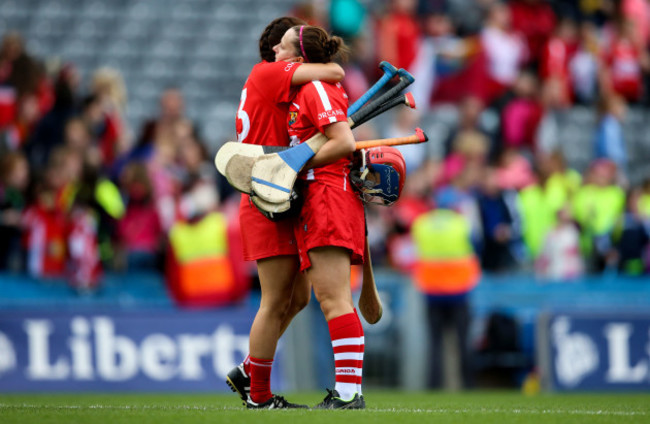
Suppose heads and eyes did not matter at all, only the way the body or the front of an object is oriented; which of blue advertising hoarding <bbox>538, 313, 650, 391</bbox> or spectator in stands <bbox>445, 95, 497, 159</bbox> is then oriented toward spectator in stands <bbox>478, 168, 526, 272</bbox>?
spectator in stands <bbox>445, 95, 497, 159</bbox>

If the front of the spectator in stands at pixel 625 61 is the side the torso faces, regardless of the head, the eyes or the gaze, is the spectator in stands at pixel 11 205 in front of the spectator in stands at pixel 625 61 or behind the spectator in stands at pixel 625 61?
in front

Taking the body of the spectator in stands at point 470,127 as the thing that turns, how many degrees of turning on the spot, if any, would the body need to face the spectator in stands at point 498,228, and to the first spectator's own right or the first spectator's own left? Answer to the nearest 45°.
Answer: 0° — they already face them

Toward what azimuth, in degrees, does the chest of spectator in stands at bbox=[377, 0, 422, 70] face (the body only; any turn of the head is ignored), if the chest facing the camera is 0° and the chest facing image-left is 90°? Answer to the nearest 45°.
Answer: approximately 0°

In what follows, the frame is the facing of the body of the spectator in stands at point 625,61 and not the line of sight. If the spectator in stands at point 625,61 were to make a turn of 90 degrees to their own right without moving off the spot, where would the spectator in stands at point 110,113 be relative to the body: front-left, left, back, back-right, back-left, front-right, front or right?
front-left

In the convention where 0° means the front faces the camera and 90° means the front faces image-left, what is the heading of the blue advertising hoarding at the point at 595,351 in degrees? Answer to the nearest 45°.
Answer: approximately 0°

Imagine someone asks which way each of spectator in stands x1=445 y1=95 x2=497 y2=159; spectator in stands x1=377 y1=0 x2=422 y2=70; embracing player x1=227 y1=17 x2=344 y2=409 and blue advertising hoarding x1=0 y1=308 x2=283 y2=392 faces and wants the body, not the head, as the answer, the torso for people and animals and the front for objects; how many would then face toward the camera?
3

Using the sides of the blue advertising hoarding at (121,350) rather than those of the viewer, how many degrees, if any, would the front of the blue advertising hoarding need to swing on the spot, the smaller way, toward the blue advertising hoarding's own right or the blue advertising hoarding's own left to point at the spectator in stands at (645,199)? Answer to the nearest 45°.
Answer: approximately 90° to the blue advertising hoarding's own left

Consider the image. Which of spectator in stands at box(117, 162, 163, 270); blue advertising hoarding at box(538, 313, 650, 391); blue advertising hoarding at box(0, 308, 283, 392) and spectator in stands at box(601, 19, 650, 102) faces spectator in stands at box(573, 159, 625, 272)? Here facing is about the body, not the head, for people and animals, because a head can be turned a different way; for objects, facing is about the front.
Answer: spectator in stands at box(601, 19, 650, 102)

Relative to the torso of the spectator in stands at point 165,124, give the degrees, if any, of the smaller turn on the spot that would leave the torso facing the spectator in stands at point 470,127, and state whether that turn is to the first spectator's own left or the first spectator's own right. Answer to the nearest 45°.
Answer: approximately 90° to the first spectator's own left
